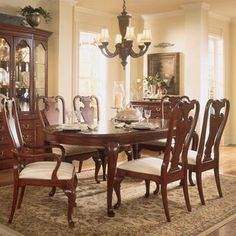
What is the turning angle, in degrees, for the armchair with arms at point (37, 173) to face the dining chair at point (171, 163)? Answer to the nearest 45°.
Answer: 0° — it already faces it

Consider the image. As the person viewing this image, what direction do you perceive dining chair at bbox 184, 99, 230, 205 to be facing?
facing away from the viewer and to the left of the viewer

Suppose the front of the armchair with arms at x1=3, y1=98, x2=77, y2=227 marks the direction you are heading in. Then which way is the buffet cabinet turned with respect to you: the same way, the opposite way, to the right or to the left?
to the right

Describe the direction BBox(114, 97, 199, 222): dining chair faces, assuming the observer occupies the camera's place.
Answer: facing away from the viewer and to the left of the viewer

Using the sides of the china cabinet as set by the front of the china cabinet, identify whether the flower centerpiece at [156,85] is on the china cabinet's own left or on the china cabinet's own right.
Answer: on the china cabinet's own left

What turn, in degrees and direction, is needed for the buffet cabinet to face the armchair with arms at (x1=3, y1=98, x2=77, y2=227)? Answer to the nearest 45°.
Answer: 0° — it already faces it

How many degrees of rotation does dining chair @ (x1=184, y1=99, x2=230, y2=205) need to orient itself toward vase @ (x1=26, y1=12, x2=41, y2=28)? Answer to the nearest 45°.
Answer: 0° — it already faces it

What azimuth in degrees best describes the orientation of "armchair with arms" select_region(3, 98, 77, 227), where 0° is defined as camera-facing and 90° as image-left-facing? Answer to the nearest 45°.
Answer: approximately 270°
